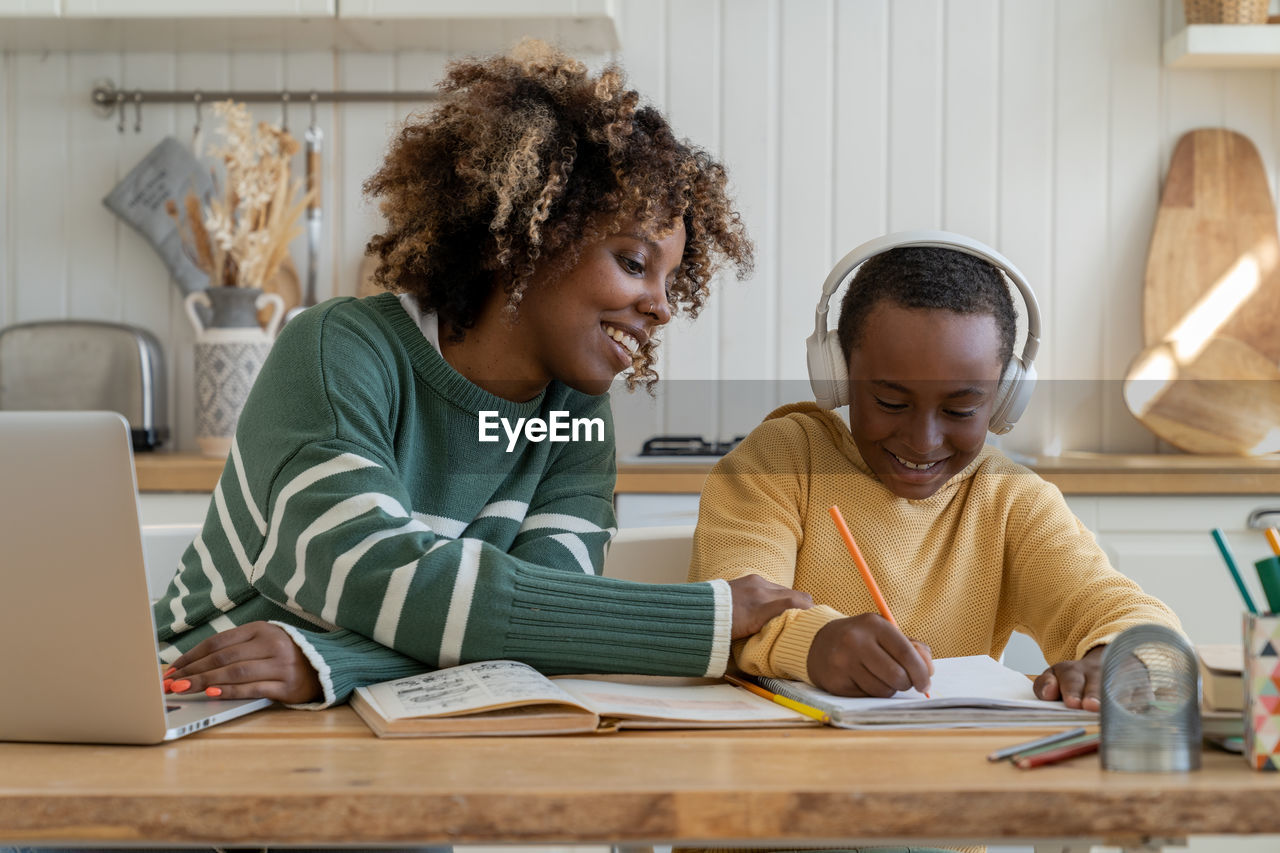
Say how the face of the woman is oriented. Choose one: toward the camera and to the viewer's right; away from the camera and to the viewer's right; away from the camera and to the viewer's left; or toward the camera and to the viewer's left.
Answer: toward the camera and to the viewer's right

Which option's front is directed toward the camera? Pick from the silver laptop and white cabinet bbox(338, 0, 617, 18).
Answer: the white cabinet

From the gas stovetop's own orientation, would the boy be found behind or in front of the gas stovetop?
in front

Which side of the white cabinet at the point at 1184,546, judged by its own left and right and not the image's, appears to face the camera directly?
front

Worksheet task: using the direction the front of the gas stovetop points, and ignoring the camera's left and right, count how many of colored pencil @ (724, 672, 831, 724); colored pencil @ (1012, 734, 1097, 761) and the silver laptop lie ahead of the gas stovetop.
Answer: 3

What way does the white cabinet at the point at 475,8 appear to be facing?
toward the camera

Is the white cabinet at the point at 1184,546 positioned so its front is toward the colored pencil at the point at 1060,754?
yes

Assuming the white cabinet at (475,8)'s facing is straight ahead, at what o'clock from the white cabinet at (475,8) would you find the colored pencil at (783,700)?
The colored pencil is roughly at 12 o'clock from the white cabinet.

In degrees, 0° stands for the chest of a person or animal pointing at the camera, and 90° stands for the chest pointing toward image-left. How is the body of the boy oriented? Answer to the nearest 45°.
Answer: approximately 0°

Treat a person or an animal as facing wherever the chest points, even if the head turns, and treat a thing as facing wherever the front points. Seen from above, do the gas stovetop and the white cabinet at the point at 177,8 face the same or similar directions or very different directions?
same or similar directions
